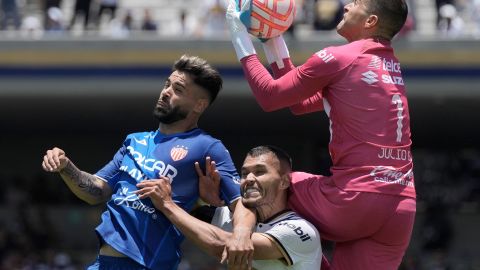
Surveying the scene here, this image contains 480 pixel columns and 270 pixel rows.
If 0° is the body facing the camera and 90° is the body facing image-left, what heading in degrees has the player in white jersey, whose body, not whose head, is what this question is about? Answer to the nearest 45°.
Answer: approximately 45°

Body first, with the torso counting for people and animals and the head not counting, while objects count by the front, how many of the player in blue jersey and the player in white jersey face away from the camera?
0

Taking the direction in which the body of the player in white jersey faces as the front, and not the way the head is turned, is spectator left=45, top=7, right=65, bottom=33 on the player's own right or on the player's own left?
on the player's own right

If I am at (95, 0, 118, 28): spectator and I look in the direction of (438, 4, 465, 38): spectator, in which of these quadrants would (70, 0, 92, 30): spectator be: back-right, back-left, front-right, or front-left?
back-right

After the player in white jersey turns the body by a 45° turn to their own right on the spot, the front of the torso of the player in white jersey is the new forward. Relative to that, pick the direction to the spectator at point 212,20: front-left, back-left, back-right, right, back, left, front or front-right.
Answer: right
